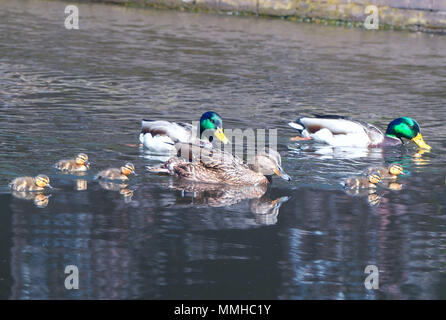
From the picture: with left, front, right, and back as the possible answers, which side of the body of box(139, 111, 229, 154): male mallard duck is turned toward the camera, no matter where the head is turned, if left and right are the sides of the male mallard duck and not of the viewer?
right

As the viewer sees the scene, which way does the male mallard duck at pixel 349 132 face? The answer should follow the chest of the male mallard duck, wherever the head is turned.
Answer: to the viewer's right

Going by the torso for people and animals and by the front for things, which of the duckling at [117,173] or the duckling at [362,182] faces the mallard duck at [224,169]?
the duckling at [117,173]

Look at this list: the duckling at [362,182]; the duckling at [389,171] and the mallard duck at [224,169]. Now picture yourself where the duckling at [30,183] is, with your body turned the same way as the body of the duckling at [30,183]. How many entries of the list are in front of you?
3

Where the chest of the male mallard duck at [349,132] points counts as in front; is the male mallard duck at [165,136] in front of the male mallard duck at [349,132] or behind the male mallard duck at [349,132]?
behind

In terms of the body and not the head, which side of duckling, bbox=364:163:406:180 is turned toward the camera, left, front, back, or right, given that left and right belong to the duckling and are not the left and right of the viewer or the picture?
right

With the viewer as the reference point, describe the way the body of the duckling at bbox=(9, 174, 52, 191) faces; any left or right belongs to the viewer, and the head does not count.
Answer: facing to the right of the viewer

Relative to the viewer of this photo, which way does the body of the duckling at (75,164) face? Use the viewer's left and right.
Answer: facing to the right of the viewer

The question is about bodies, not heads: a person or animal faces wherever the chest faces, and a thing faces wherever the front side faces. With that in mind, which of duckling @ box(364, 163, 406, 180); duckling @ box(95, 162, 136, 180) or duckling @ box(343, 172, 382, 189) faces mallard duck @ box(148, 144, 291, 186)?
duckling @ box(95, 162, 136, 180)

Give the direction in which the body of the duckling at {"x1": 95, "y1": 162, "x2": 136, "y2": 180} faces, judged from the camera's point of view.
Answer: to the viewer's right

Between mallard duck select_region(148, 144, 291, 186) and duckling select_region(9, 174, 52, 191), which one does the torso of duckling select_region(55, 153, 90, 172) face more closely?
the mallard duck

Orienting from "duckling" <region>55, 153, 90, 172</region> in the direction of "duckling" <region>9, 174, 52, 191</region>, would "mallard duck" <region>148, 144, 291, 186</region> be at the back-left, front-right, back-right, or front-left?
back-left
